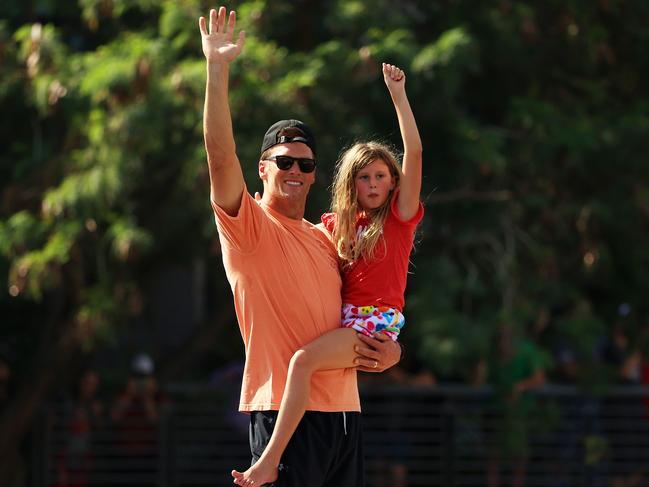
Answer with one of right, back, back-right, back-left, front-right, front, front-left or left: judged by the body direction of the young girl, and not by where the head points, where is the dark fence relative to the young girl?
back-right

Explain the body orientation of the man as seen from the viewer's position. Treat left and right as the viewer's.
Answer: facing the viewer and to the right of the viewer

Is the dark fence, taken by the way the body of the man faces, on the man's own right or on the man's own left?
on the man's own left

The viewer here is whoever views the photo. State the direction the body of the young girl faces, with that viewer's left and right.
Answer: facing the viewer and to the left of the viewer

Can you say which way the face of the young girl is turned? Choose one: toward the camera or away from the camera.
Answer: toward the camera
